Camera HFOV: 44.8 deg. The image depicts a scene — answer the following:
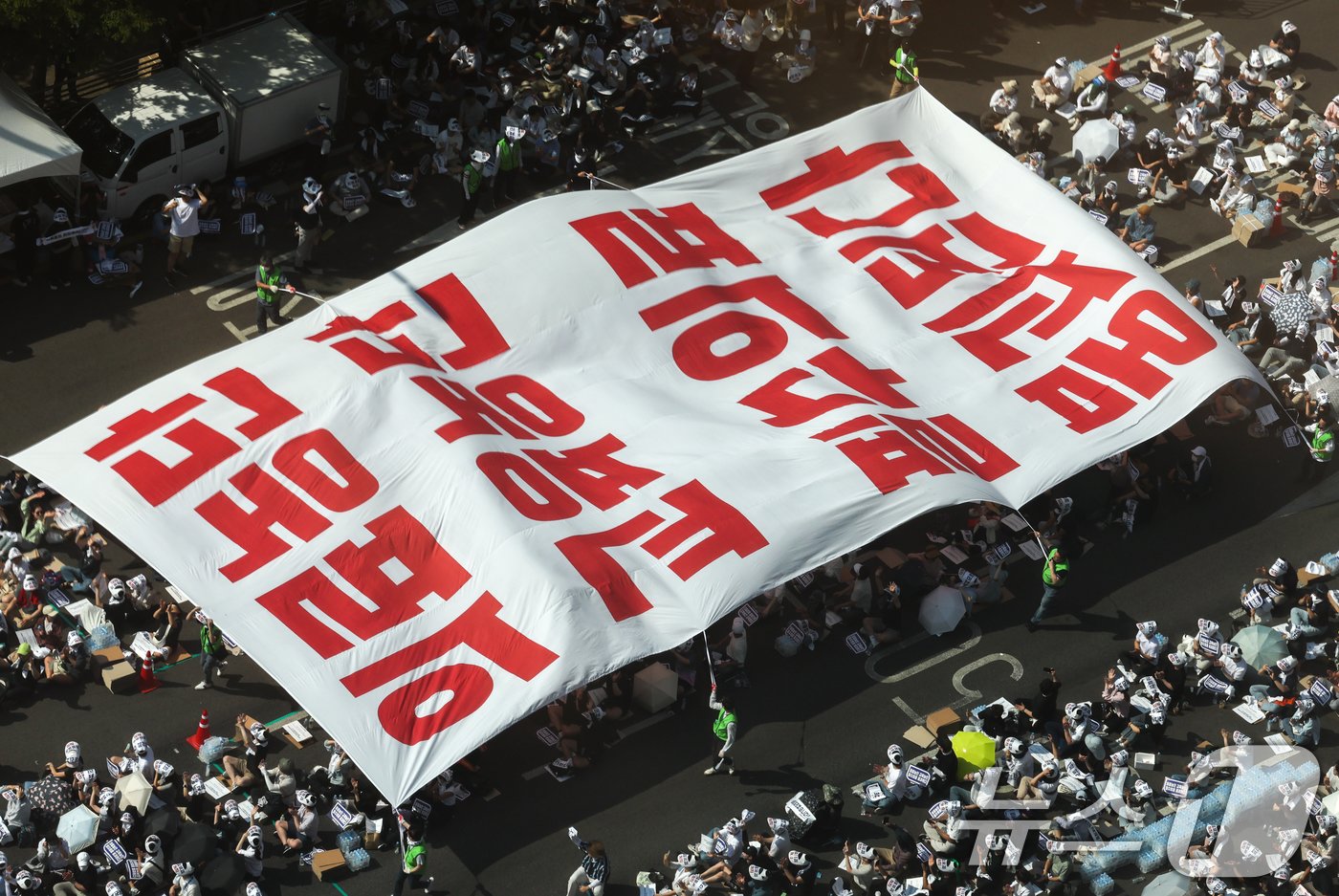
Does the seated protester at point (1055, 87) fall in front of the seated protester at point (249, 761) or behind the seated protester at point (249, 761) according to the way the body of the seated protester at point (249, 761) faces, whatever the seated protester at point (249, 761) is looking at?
behind

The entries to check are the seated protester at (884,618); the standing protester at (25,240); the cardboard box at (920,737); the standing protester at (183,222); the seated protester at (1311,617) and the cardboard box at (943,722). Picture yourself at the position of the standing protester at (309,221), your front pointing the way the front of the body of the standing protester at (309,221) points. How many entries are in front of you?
4

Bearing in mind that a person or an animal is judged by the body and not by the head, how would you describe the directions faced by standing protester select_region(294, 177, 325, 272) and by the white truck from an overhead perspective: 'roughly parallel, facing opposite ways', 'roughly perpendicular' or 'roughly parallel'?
roughly perpendicular

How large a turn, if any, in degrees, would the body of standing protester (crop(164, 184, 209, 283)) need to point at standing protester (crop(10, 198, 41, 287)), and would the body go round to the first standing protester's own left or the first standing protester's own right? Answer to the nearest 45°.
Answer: approximately 90° to the first standing protester's own right

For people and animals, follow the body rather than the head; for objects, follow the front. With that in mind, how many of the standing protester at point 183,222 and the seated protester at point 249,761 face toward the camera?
1

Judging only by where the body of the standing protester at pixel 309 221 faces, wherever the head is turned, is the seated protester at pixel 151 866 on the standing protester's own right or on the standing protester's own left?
on the standing protester's own right

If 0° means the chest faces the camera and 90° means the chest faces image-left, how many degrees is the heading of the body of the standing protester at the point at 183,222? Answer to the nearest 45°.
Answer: approximately 0°

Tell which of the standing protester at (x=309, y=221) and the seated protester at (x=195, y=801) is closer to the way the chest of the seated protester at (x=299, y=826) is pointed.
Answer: the seated protester

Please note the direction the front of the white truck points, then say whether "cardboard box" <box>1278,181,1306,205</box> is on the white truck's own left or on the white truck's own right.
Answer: on the white truck's own left

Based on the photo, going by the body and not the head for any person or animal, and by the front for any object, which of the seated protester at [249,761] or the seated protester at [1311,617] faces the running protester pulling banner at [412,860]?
the seated protester at [1311,617]

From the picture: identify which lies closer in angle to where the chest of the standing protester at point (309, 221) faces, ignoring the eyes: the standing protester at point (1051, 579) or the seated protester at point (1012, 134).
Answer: the standing protester

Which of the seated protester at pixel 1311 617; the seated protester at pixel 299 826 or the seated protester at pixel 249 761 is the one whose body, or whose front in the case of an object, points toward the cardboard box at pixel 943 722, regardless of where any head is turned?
the seated protester at pixel 1311 617

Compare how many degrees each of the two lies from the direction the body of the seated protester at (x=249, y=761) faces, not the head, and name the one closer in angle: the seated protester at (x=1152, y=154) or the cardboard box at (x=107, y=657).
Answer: the cardboard box
